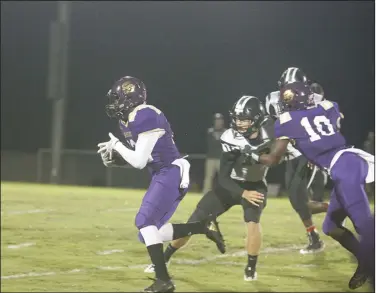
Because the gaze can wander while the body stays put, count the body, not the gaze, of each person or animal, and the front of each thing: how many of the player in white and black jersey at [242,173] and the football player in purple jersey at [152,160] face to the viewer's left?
1

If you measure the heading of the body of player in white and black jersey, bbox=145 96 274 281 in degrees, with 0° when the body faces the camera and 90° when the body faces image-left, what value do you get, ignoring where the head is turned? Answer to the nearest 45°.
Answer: approximately 0°

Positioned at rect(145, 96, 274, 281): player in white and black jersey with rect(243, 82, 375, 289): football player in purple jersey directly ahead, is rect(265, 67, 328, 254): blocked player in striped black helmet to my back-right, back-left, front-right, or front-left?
front-left

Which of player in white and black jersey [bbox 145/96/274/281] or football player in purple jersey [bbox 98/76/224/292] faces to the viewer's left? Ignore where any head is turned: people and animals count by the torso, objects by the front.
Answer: the football player in purple jersey

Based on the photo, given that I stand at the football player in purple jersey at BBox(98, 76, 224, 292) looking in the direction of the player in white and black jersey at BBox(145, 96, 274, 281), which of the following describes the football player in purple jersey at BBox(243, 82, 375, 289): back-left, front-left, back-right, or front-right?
front-right

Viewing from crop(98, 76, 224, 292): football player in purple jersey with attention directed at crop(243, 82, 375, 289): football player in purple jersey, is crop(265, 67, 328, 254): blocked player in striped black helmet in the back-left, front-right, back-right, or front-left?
front-left

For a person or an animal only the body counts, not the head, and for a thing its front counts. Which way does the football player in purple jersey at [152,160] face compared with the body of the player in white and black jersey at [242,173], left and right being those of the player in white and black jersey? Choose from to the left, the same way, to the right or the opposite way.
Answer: to the right

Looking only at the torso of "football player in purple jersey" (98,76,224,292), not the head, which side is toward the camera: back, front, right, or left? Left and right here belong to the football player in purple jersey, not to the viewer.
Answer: left

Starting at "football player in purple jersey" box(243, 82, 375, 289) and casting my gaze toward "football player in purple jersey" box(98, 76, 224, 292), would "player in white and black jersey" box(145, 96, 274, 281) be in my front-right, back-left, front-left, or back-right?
front-right

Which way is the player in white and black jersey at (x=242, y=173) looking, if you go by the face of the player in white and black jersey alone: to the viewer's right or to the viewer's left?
to the viewer's left
